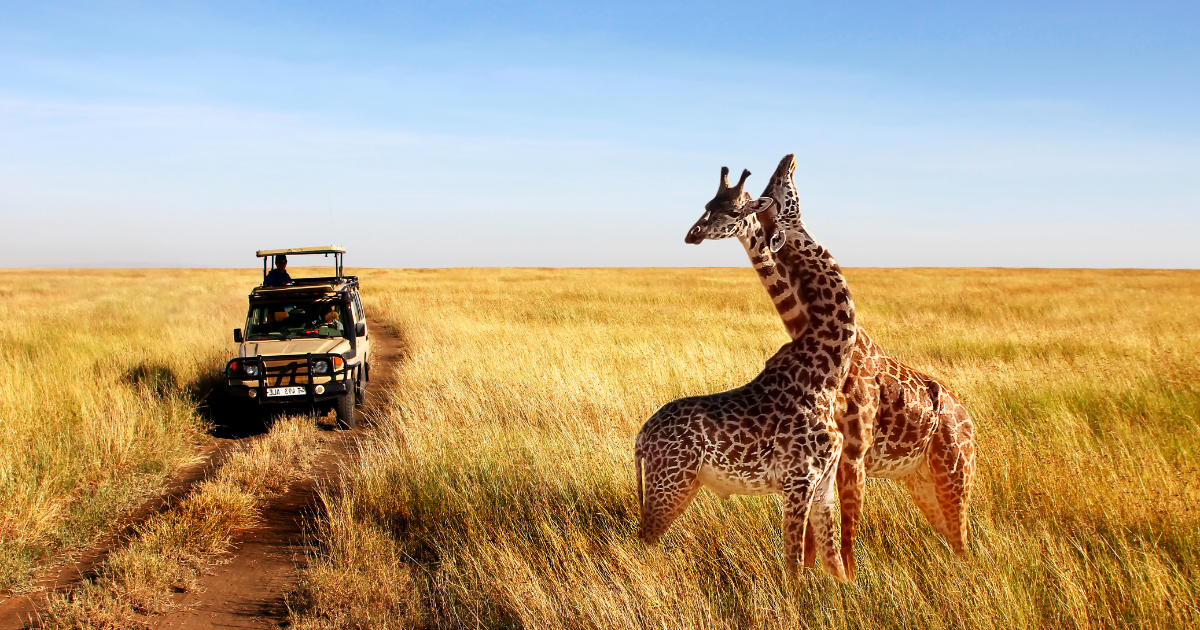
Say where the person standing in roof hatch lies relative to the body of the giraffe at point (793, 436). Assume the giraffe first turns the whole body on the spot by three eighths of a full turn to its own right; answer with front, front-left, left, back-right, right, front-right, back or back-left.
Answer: right

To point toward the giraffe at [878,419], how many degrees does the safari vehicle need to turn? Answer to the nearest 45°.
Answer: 0° — it already faces it

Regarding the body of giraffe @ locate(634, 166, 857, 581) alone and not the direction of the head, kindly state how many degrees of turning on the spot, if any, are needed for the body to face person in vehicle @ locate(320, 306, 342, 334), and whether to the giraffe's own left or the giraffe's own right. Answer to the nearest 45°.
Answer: approximately 135° to the giraffe's own left

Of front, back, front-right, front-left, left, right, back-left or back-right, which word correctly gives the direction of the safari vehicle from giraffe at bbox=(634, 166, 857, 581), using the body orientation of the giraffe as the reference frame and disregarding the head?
back-left

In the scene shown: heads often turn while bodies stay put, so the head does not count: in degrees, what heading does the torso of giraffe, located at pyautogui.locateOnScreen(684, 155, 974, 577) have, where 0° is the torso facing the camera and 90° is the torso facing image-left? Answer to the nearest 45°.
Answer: approximately 90°

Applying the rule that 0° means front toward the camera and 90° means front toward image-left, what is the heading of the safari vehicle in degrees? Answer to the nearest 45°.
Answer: approximately 0°

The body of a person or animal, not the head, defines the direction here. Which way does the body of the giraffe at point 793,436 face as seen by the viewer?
to the viewer's right

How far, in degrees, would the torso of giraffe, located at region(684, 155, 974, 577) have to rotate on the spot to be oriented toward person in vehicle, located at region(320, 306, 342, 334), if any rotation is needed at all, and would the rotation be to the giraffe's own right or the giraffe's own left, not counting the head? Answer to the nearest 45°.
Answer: approximately 45° to the giraffe's own right

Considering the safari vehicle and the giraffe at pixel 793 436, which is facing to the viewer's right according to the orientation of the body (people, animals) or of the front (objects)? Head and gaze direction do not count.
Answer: the giraffe

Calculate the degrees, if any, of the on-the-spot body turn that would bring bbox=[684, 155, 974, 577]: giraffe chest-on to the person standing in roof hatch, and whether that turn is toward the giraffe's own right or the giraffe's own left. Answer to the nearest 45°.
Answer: approximately 45° to the giraffe's own right
